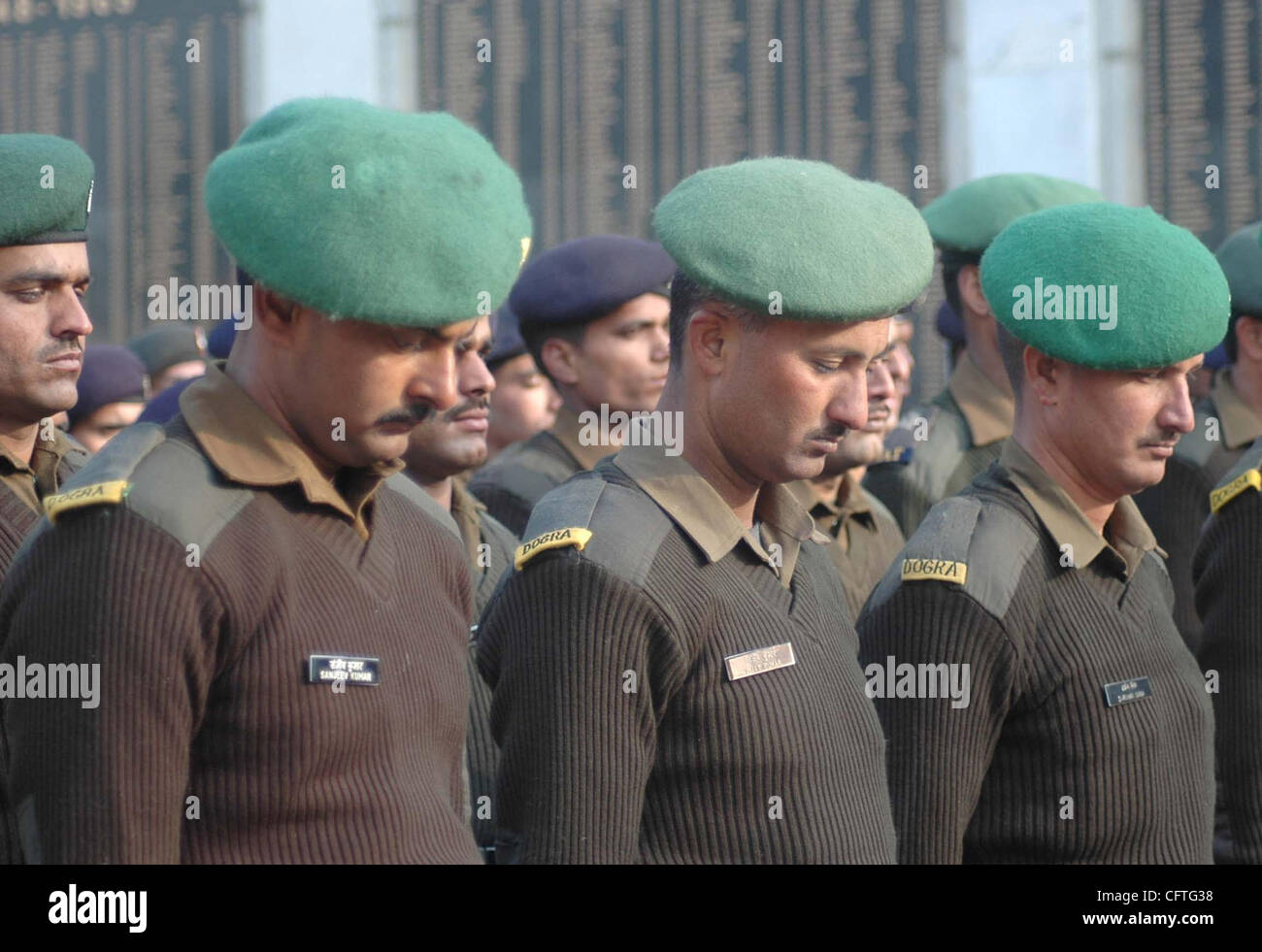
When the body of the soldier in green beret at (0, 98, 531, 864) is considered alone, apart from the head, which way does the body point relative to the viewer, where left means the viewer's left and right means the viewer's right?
facing the viewer and to the right of the viewer

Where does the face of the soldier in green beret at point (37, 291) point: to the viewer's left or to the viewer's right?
to the viewer's right

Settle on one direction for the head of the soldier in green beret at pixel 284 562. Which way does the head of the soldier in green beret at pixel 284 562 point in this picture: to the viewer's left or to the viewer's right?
to the viewer's right

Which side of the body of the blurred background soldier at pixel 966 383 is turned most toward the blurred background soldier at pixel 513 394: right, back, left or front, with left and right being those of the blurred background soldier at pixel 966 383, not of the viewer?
back

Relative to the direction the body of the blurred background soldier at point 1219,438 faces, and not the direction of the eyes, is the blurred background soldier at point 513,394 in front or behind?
behind

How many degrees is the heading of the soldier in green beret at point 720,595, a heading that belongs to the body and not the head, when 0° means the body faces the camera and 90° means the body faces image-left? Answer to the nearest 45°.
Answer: approximately 315°

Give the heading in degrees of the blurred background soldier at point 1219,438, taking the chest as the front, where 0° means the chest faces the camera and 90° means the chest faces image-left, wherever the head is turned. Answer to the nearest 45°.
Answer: approximately 315°

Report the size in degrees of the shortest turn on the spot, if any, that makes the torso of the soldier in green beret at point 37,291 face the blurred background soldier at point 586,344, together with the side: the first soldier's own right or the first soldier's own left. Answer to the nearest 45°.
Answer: approximately 90° to the first soldier's own left

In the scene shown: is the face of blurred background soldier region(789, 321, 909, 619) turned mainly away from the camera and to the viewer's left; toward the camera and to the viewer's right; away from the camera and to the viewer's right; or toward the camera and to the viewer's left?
toward the camera and to the viewer's right
